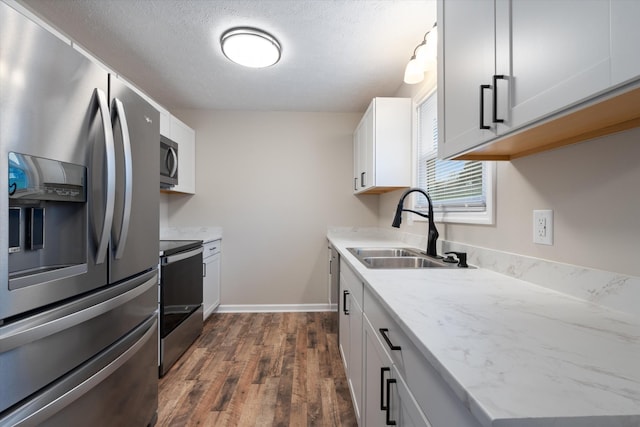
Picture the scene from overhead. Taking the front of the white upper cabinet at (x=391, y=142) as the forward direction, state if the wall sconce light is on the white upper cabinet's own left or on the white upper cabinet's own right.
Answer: on the white upper cabinet's own left

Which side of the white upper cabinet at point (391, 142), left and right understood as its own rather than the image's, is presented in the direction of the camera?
left

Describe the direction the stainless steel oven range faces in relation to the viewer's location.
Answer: facing to the right of the viewer

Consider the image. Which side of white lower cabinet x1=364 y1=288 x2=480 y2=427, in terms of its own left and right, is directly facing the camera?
left

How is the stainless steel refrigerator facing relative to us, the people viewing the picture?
facing the viewer and to the right of the viewer

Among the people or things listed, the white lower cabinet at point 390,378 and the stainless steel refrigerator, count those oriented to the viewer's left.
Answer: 1

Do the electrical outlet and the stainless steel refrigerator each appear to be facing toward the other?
yes

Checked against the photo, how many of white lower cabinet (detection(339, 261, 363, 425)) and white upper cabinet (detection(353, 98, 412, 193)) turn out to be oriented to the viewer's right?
0

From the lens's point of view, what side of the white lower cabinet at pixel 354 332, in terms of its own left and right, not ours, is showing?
left

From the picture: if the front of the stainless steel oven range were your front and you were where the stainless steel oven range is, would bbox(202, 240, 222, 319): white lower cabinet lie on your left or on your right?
on your left

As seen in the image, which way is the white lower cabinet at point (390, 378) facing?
to the viewer's left

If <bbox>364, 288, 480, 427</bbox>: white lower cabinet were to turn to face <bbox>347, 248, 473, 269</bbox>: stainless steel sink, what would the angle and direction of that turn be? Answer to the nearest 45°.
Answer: approximately 90° to its right

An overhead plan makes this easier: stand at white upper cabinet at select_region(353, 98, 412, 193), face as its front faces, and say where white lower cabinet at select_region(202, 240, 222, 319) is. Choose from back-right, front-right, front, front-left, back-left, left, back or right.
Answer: front

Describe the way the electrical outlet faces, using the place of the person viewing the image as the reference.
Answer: facing the viewer and to the left of the viewer

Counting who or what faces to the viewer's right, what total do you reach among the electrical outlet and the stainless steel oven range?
1
